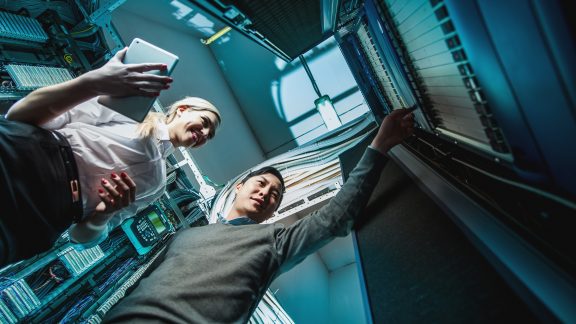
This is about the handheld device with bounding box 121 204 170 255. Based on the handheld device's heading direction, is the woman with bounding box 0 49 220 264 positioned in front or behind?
in front

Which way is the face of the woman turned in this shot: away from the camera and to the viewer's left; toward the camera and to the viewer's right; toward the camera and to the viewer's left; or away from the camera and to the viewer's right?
toward the camera and to the viewer's right
